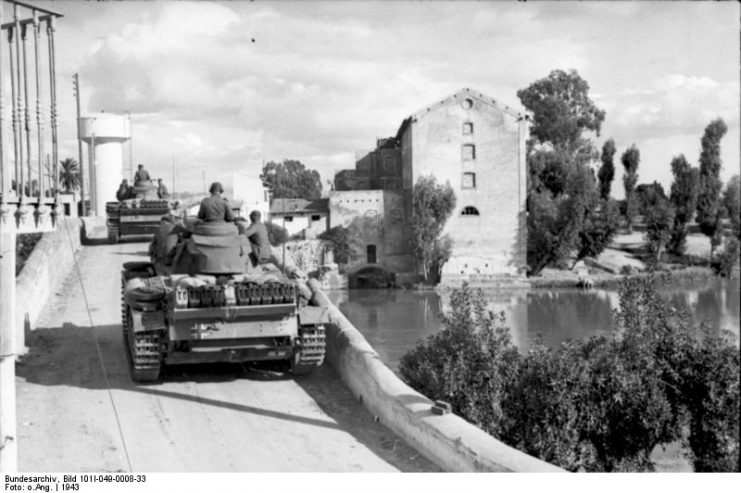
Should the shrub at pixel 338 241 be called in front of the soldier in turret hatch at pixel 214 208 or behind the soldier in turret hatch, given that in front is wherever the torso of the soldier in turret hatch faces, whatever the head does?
in front

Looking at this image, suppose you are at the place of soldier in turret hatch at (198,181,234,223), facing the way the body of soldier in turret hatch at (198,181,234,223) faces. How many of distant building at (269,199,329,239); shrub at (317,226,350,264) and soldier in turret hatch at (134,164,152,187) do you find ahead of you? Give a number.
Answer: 3

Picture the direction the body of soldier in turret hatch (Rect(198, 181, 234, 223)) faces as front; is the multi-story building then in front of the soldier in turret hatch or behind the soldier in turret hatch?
in front

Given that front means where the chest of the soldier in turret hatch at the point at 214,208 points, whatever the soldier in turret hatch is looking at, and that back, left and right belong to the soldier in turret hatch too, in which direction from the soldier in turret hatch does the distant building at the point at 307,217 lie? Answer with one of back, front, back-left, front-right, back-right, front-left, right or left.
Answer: front

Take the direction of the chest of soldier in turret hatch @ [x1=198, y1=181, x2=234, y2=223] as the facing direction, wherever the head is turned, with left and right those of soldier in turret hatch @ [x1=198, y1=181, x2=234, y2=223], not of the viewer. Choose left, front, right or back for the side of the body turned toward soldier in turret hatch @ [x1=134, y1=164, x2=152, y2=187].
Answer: front

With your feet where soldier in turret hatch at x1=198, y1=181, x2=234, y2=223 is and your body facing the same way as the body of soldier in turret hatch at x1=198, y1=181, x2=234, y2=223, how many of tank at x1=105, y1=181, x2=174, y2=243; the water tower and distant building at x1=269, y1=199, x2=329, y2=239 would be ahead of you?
3

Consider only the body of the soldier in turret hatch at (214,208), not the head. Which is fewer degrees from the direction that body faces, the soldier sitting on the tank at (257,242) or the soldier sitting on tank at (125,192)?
the soldier sitting on tank

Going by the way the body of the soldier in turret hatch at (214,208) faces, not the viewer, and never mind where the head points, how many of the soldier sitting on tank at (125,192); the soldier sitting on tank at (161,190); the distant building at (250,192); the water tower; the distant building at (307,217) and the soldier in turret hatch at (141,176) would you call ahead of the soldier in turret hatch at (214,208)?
6

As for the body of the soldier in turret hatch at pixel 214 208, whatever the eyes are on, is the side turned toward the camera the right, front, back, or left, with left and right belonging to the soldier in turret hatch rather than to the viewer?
back

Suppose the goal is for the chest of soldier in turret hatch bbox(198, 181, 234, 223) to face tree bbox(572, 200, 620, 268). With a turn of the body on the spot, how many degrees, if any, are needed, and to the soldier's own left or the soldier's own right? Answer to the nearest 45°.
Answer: approximately 45° to the soldier's own right

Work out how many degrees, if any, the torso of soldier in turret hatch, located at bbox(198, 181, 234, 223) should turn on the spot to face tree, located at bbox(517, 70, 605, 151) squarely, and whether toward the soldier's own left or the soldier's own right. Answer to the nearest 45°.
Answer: approximately 45° to the soldier's own right

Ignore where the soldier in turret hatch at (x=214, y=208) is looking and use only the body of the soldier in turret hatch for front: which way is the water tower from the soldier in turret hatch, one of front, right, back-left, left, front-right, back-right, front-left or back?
front

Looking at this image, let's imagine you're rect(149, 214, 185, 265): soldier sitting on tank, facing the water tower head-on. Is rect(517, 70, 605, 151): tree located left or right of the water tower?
right

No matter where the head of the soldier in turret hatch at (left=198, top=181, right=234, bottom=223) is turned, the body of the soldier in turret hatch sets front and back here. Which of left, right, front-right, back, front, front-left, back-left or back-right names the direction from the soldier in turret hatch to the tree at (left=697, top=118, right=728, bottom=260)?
front-right

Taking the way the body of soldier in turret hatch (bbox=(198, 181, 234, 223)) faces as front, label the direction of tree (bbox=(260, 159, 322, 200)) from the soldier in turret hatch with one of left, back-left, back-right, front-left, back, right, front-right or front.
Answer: front

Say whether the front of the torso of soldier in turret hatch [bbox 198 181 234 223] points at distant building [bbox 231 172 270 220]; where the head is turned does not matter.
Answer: yes
